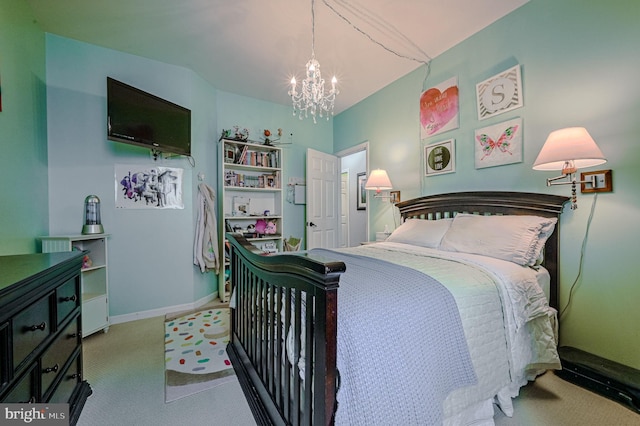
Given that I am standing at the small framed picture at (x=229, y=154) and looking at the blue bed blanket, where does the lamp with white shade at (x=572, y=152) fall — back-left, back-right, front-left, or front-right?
front-left

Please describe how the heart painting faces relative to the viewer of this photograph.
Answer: facing the viewer and to the left of the viewer

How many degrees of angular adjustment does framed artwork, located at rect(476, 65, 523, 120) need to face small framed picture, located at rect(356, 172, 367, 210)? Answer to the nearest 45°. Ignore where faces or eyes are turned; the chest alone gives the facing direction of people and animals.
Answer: approximately 90° to its right

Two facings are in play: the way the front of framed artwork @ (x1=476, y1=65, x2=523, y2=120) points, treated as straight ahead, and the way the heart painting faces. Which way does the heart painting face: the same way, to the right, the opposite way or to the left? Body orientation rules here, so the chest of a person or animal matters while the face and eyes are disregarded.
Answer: the same way

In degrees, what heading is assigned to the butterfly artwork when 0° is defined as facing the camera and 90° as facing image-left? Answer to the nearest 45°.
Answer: approximately 45°

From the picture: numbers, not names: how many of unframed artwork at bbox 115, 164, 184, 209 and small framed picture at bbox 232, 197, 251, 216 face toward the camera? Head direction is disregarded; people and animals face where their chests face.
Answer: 2

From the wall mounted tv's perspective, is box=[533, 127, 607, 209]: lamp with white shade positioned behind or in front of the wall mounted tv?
in front

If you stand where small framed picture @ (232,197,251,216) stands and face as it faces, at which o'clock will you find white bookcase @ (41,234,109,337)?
The white bookcase is roughly at 2 o'clock from the small framed picture.

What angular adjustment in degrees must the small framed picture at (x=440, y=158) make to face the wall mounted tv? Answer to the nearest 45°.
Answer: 0° — it already faces it

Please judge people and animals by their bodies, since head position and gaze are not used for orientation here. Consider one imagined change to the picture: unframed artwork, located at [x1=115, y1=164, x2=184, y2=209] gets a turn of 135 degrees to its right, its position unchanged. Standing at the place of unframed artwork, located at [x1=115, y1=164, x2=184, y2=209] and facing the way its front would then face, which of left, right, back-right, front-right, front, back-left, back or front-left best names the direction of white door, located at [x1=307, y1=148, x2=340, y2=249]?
back-right

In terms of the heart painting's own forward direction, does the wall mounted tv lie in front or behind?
in front

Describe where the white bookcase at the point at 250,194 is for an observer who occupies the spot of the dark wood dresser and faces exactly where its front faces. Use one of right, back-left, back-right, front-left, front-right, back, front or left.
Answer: left

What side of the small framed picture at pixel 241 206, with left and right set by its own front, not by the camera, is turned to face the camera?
front

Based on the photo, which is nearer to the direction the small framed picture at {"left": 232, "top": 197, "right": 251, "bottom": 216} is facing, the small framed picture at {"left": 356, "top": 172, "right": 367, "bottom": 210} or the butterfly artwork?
the butterfly artwork

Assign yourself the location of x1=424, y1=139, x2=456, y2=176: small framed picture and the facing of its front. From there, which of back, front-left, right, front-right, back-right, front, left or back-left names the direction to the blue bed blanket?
front-left

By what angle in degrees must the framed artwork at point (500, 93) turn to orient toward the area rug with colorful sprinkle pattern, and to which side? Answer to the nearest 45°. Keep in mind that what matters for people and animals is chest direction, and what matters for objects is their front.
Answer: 0° — it already faces it

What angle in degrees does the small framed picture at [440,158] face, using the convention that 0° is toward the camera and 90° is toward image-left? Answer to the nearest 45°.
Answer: approximately 45°

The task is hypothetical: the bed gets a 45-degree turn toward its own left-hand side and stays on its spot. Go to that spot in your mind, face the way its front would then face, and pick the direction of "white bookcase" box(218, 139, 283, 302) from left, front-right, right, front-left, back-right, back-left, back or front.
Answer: back-right
